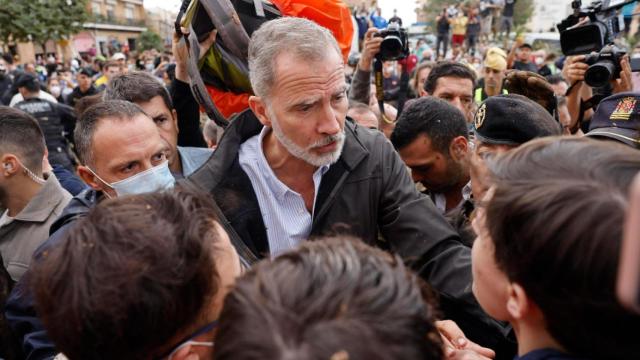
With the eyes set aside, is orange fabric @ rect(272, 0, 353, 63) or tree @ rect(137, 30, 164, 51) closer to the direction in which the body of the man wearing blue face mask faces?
the orange fabric

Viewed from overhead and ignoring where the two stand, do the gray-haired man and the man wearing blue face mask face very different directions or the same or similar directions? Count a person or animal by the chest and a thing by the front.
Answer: same or similar directions

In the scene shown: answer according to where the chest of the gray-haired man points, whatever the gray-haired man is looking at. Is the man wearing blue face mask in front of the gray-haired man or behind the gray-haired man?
behind

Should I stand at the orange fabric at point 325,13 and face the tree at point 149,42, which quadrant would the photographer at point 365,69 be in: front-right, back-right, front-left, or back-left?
front-right

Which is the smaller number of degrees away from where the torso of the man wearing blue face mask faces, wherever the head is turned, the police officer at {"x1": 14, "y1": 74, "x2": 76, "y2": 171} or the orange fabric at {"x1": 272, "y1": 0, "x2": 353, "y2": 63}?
the orange fabric

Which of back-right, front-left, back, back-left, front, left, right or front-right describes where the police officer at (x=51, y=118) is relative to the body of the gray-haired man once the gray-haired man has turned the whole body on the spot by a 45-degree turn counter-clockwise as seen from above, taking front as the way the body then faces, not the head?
back-left

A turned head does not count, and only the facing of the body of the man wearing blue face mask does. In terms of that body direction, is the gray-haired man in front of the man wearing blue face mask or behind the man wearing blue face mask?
in front

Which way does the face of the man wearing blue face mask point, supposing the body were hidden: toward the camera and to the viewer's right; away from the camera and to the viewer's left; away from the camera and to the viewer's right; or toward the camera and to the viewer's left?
toward the camera and to the viewer's right

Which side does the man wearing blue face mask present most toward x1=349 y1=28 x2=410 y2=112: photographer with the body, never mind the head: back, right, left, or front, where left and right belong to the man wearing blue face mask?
left

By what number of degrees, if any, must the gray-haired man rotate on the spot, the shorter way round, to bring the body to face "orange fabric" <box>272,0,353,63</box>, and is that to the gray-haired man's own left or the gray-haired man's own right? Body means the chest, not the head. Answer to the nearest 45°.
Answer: approximately 135° to the gray-haired man's own left

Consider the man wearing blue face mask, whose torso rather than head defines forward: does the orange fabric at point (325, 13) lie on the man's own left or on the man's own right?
on the man's own left

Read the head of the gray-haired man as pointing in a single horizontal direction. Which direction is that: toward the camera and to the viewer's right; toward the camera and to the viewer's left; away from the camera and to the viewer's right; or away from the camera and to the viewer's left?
toward the camera and to the viewer's right

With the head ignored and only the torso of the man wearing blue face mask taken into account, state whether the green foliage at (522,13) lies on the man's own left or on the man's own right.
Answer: on the man's own left

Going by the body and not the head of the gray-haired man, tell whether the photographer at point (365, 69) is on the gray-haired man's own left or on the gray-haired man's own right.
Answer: on the gray-haired man's own left

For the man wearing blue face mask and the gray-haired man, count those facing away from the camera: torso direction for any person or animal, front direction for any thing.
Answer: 0

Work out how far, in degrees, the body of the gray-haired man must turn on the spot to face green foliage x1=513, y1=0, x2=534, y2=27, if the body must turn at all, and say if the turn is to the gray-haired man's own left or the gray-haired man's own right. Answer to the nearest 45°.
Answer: approximately 135° to the gray-haired man's own left

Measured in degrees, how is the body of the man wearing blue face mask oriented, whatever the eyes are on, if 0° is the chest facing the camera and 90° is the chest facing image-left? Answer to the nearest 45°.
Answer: approximately 315°

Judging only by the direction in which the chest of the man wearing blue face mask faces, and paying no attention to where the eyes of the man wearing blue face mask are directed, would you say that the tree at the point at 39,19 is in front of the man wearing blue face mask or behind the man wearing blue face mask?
behind

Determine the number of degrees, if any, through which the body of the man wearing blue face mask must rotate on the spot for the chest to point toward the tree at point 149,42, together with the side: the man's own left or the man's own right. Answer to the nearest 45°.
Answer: approximately 135° to the man's own left

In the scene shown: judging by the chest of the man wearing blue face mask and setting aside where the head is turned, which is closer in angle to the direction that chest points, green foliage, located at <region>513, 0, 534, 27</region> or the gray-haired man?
the gray-haired man
